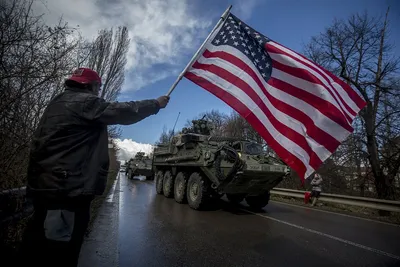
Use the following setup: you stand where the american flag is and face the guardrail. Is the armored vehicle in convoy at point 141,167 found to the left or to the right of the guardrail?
left

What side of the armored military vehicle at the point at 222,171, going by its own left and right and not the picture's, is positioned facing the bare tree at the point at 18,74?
right

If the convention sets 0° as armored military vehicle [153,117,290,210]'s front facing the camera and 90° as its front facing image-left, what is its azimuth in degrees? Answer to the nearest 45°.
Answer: approximately 315°

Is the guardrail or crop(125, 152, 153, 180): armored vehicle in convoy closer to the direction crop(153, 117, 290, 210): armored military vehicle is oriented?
the guardrail

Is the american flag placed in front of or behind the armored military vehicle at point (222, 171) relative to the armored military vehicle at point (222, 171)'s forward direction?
in front

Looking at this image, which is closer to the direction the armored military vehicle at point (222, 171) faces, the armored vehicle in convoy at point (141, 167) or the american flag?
the american flag

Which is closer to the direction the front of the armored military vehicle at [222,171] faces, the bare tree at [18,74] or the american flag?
the american flag

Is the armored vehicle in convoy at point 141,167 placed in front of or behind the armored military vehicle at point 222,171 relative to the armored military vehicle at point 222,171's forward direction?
behind
